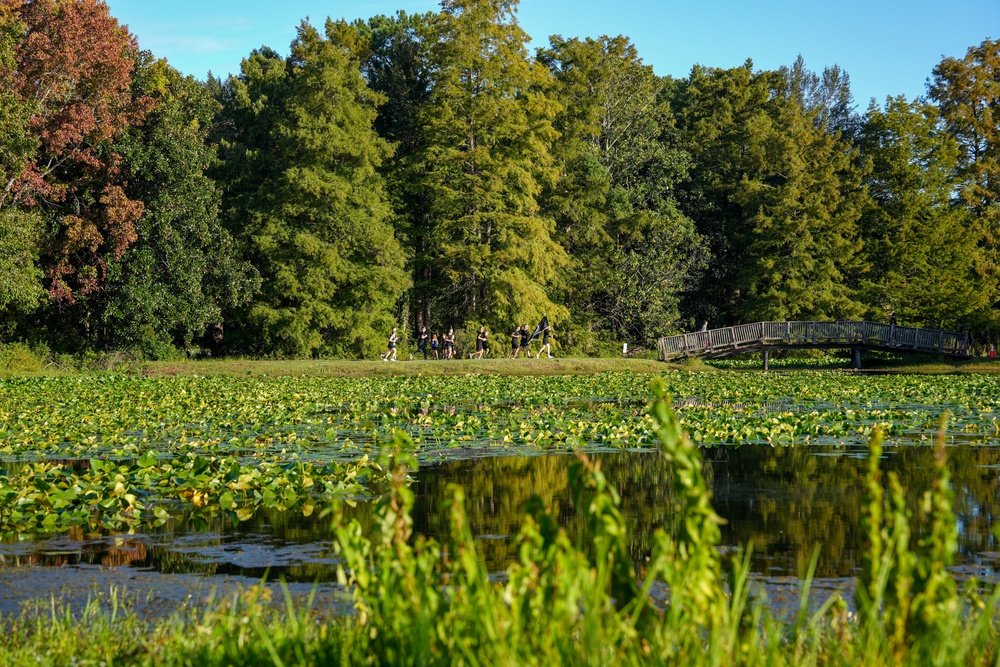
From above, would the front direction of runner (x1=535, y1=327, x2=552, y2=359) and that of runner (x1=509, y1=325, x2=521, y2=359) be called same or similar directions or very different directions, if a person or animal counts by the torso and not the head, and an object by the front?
same or similar directions
